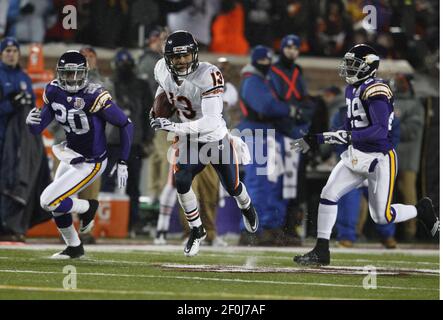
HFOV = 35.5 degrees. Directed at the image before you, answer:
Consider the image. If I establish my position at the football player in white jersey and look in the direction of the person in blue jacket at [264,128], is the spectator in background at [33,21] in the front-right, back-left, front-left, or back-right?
front-left

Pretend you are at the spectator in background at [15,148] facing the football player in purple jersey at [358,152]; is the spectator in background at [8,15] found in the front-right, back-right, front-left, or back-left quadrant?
back-left

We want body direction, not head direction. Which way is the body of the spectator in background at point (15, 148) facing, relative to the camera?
toward the camera

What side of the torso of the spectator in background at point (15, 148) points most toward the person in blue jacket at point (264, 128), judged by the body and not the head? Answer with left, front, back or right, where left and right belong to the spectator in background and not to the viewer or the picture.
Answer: left

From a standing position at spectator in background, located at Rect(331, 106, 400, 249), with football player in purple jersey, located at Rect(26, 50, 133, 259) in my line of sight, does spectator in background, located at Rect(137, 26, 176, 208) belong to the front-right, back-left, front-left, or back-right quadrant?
front-right

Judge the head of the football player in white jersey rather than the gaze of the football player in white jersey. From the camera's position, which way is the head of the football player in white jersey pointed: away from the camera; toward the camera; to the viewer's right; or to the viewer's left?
toward the camera

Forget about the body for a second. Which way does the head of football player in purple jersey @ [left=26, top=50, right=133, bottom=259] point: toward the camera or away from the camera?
toward the camera

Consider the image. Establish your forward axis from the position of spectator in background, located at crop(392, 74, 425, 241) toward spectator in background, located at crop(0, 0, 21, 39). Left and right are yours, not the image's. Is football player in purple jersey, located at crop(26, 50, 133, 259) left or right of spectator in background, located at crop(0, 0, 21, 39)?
left

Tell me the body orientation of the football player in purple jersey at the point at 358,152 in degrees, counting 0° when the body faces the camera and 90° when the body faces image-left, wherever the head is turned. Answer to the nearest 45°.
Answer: approximately 45°
